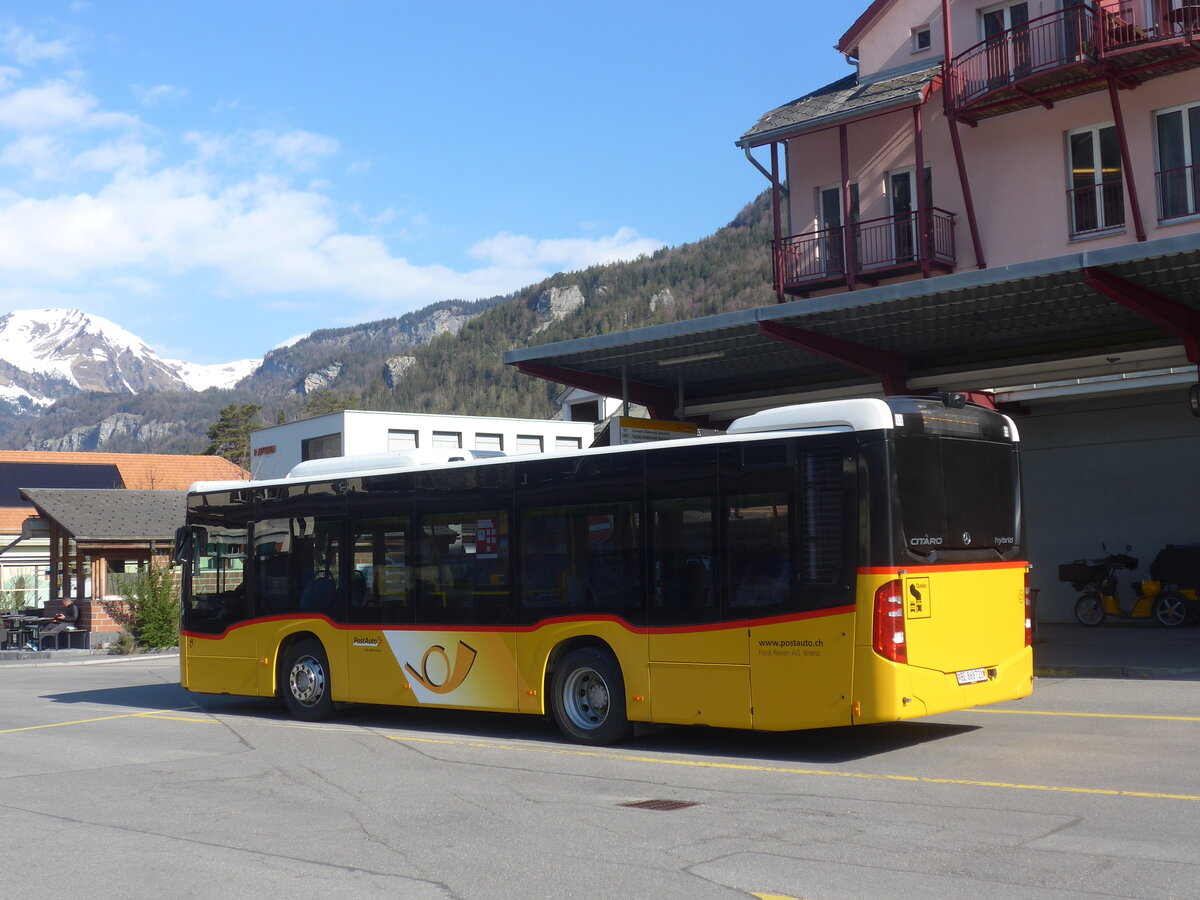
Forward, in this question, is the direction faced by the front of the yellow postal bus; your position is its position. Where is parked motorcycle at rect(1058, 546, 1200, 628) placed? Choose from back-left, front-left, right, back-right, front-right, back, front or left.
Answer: right

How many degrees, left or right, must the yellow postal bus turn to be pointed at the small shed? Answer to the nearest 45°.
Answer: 0° — it already faces it

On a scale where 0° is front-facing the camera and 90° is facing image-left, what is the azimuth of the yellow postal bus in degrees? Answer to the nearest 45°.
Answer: approximately 135°

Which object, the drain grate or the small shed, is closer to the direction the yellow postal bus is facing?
the small shed

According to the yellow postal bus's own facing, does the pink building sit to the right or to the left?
on its right
